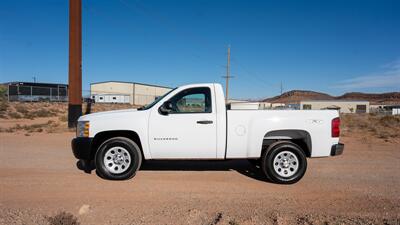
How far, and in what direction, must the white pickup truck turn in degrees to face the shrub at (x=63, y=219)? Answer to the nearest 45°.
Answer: approximately 45° to its left

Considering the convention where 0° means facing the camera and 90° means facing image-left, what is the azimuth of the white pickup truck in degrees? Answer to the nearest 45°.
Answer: approximately 90°

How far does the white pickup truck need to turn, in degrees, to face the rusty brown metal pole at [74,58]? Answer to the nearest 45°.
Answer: approximately 45° to its right
